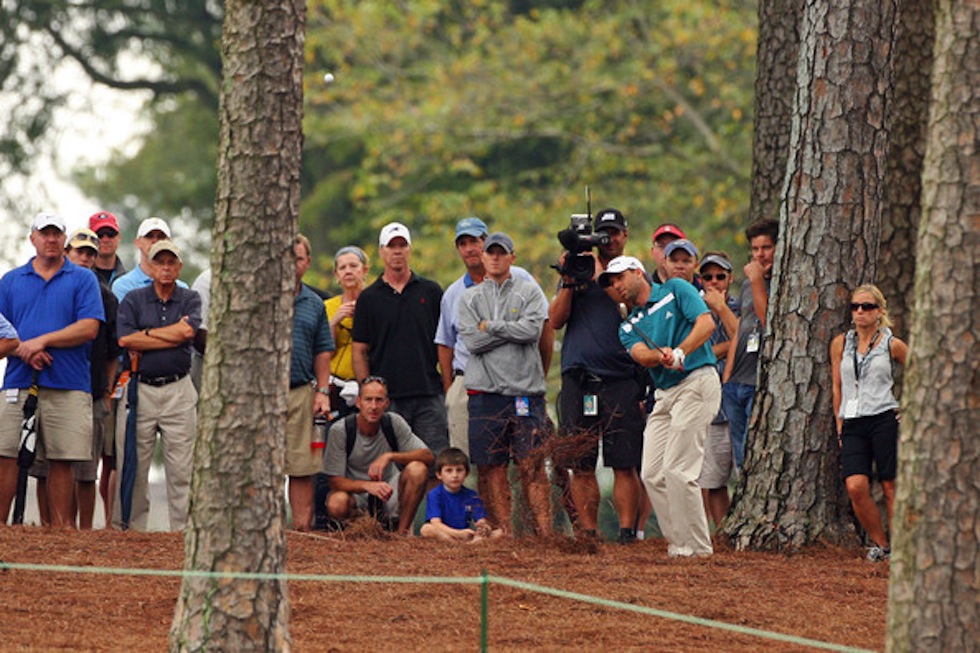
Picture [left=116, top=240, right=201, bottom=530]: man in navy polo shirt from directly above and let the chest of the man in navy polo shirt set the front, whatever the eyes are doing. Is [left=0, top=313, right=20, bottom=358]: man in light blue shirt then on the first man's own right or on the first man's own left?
on the first man's own right

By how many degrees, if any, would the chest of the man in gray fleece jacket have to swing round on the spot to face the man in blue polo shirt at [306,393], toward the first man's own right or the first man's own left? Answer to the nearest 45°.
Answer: approximately 90° to the first man's own right

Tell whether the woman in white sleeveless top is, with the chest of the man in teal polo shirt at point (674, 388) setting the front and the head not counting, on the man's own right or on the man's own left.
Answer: on the man's own left

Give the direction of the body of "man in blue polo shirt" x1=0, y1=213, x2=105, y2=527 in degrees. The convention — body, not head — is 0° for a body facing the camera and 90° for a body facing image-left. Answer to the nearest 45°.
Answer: approximately 0°

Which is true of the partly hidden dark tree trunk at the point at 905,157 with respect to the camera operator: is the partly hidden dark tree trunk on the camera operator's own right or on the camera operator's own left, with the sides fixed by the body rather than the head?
on the camera operator's own left
